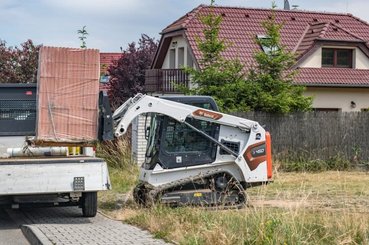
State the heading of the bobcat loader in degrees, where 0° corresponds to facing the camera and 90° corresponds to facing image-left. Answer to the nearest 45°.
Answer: approximately 90°

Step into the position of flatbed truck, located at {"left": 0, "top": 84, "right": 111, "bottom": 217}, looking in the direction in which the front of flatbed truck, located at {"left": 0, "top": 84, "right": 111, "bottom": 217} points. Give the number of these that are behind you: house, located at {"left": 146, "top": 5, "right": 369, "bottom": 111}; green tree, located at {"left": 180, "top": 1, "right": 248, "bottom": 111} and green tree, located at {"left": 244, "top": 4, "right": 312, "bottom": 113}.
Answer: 0

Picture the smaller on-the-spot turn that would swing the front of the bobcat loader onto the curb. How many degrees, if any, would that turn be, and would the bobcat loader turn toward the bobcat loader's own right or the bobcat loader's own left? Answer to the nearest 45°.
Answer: approximately 45° to the bobcat loader's own left

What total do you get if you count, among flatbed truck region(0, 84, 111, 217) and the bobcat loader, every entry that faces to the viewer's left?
1

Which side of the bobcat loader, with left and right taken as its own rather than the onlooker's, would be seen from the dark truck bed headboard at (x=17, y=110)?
front

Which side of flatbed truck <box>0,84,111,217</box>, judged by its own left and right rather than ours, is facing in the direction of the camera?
back

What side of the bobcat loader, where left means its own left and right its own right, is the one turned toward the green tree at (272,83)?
right

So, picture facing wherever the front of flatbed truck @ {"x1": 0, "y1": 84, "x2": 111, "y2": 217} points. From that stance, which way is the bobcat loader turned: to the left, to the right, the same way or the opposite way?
to the left

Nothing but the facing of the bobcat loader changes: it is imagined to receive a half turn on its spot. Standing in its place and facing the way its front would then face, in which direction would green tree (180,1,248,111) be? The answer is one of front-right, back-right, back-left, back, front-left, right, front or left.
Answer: left

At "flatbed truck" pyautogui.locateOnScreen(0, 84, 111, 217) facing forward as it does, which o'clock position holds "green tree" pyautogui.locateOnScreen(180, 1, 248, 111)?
The green tree is roughly at 1 o'clock from the flatbed truck.

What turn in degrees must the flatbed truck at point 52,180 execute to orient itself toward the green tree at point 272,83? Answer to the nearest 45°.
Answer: approximately 45° to its right

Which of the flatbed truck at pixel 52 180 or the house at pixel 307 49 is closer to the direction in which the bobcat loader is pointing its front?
the flatbed truck

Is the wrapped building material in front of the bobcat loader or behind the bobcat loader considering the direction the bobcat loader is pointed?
in front
